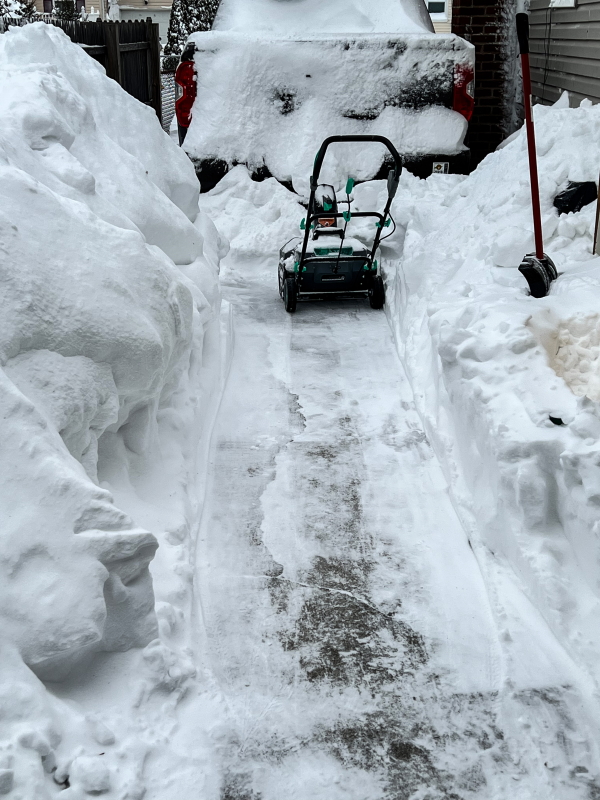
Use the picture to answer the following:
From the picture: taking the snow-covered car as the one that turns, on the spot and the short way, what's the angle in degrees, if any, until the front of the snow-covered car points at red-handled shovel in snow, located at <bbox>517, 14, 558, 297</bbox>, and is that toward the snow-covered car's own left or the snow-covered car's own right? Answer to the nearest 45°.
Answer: approximately 180°

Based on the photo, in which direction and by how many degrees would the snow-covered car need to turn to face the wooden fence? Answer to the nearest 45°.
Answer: approximately 45° to its left

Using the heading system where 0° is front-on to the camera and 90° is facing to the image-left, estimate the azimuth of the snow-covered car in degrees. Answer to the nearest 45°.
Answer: approximately 180°

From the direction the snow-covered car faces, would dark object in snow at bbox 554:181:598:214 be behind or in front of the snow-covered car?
behind

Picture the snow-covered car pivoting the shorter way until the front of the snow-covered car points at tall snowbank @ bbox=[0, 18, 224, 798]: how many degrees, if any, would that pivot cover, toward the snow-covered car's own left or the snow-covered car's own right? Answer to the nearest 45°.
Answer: approximately 180°

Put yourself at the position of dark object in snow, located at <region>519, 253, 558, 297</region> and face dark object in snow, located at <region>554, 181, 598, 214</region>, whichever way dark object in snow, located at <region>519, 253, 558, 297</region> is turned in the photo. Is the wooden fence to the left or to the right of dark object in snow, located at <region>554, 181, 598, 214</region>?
left

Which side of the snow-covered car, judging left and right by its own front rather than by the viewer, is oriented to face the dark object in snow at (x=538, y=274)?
back

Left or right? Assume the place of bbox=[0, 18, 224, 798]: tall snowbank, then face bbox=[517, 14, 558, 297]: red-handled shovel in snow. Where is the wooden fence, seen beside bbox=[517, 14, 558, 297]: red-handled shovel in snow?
left

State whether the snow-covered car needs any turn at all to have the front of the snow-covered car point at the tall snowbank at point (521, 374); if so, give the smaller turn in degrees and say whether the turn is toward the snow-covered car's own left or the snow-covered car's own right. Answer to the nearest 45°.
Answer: approximately 180°
